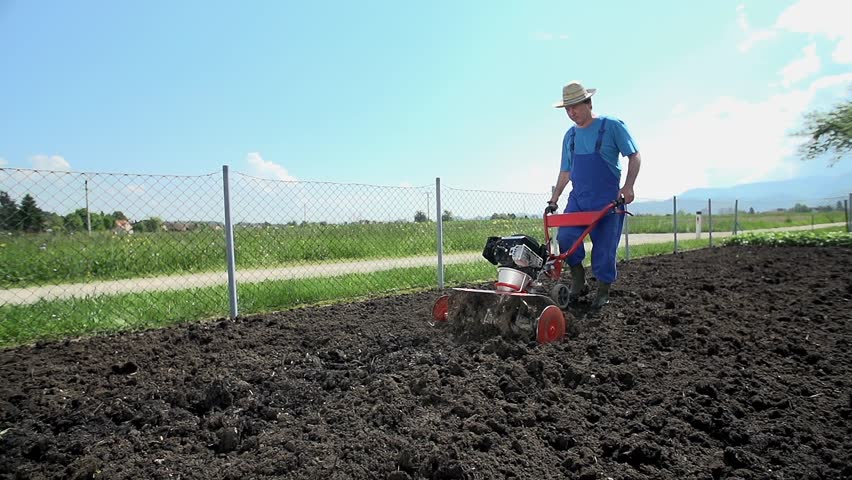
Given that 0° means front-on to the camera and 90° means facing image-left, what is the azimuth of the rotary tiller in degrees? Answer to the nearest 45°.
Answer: approximately 45°
